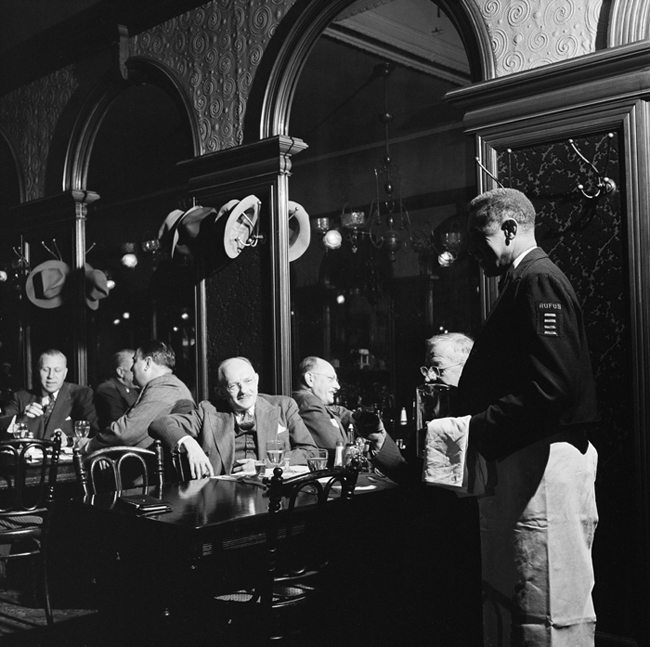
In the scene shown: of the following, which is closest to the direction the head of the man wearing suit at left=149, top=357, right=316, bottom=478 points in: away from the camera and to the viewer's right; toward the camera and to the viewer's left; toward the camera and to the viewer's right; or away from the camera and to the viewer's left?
toward the camera and to the viewer's right

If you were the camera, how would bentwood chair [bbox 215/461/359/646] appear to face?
facing away from the viewer and to the left of the viewer

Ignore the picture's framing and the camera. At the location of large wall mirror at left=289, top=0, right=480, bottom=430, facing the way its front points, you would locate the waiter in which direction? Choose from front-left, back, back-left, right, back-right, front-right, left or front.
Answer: front-left

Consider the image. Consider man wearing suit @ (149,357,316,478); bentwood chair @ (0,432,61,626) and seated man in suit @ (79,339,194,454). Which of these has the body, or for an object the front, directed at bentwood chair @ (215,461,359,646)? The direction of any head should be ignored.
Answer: the man wearing suit

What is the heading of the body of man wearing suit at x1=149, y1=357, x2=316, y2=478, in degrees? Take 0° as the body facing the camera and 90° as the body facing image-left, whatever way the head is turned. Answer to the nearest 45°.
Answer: approximately 0°

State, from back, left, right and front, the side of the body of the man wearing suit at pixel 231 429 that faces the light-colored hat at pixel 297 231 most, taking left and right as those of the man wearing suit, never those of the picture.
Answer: back

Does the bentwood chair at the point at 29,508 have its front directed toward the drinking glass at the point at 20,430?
yes

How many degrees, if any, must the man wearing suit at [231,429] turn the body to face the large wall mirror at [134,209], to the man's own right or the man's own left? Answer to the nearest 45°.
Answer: approximately 180°

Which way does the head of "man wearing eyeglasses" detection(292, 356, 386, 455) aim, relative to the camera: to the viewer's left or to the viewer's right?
to the viewer's right

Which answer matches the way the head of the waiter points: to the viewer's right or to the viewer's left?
to the viewer's left

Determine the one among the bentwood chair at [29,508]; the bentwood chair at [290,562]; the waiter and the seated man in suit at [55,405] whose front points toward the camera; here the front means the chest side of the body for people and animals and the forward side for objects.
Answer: the seated man in suit

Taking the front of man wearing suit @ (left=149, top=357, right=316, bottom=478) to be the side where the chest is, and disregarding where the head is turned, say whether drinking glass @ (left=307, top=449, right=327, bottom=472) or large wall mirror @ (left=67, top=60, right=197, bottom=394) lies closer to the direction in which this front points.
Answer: the drinking glass

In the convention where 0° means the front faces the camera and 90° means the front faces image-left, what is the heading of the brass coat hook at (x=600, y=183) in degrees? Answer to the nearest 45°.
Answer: approximately 45°
